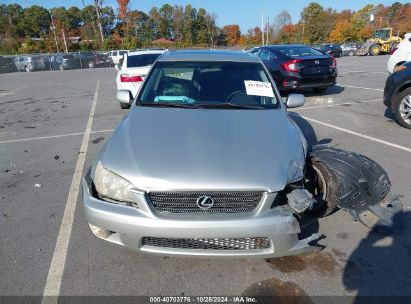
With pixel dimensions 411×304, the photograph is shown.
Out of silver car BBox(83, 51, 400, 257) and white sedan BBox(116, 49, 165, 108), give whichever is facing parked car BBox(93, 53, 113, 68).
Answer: the white sedan

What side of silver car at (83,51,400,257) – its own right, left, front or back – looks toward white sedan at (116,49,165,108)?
back

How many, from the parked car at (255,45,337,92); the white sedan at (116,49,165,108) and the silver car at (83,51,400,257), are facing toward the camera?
1

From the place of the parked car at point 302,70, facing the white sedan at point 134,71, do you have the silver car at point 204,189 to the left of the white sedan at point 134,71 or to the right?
left

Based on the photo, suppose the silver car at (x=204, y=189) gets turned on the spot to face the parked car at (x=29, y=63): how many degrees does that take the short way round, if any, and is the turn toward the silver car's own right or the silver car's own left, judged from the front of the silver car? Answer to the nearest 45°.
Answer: approximately 135° to the silver car's own right

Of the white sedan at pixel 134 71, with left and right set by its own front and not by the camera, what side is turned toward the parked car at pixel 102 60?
front

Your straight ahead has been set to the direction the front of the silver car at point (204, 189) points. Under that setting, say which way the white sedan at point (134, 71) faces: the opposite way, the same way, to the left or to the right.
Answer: the opposite way

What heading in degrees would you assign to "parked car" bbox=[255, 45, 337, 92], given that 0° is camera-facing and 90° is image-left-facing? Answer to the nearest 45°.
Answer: approximately 135°

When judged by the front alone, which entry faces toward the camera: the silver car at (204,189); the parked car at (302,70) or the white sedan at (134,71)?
the silver car

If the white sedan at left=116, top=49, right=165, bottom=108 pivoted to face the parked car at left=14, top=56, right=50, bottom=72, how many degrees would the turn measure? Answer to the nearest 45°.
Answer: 0° — it already faces it

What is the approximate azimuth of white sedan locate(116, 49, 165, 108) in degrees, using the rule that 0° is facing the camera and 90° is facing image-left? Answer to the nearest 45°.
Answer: approximately 180°
